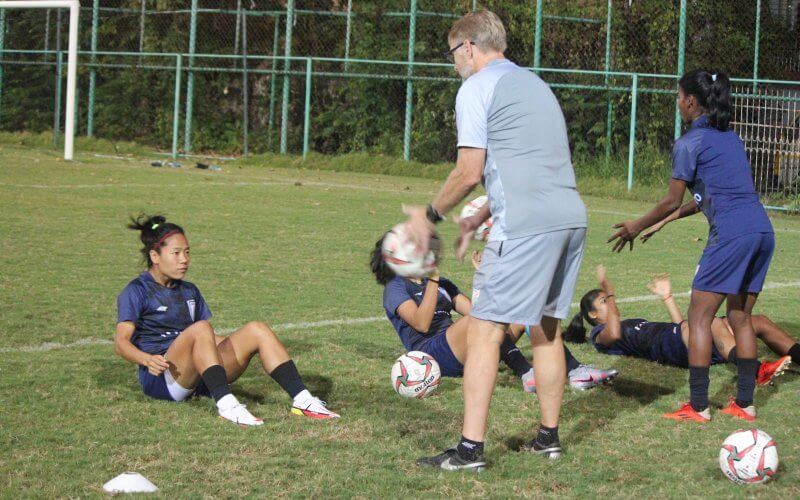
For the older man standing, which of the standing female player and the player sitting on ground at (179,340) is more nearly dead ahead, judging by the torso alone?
the player sitting on ground

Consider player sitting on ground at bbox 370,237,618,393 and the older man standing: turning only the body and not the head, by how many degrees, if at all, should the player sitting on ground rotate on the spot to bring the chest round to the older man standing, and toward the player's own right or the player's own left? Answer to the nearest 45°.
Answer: approximately 45° to the player's own right

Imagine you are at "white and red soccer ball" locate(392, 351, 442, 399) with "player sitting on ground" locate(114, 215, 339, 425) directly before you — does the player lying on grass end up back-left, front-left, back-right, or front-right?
back-right

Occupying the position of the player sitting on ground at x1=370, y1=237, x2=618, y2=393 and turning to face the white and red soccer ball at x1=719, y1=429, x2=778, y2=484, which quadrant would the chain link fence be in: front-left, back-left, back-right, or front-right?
back-left

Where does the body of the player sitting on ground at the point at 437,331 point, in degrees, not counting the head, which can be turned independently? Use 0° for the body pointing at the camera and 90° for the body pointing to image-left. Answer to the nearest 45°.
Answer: approximately 315°

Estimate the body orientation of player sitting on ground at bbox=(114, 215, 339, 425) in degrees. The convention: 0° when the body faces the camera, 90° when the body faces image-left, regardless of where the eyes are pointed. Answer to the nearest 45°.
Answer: approximately 315°

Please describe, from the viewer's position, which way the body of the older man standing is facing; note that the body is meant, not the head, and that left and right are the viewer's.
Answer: facing away from the viewer and to the left of the viewer

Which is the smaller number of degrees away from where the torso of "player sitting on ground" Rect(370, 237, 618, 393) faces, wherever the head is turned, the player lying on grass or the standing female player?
the standing female player

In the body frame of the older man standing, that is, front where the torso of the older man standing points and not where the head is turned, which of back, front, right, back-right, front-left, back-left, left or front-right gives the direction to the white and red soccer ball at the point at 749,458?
back-right

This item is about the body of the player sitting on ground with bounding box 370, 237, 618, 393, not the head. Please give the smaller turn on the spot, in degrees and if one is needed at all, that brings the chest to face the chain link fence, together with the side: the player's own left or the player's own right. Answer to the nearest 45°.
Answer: approximately 135° to the player's own left

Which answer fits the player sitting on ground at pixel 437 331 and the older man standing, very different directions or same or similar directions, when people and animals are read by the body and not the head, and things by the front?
very different directions

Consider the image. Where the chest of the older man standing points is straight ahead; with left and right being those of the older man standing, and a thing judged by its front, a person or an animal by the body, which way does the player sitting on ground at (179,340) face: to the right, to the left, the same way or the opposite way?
the opposite way
